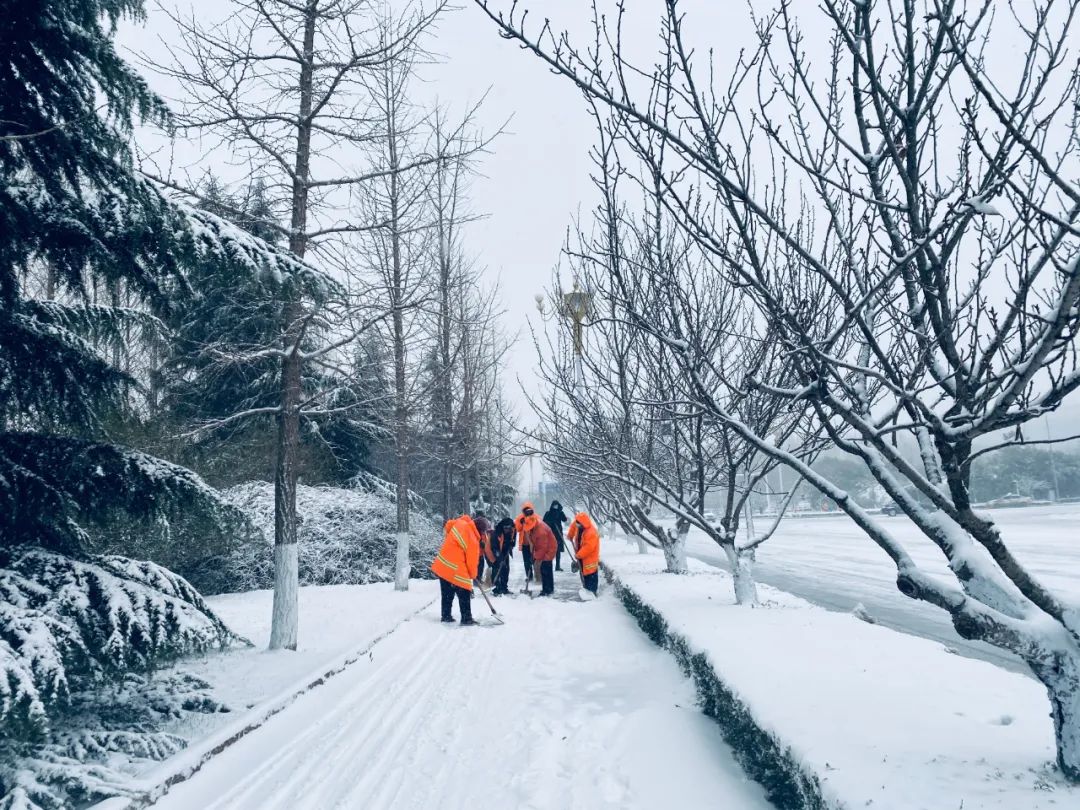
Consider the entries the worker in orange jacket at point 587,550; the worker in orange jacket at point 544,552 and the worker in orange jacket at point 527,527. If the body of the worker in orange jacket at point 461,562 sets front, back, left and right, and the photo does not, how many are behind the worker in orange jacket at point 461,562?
0

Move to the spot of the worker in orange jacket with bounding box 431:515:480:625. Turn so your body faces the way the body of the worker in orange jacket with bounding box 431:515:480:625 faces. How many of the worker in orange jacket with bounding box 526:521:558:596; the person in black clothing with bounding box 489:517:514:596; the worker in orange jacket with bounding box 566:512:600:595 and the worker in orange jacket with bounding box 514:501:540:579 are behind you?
0

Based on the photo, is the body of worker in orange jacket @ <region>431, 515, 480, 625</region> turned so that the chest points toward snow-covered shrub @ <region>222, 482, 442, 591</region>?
no

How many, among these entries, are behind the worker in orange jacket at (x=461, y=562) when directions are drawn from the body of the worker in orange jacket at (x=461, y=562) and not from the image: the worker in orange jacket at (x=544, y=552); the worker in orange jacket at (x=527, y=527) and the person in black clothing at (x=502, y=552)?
0

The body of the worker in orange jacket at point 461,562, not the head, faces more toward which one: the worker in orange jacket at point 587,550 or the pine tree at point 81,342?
the worker in orange jacket

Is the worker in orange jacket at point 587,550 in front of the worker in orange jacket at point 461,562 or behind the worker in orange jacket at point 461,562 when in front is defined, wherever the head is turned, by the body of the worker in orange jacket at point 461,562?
in front

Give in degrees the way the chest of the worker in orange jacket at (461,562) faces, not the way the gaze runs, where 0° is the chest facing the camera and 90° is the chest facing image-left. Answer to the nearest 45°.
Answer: approximately 225°

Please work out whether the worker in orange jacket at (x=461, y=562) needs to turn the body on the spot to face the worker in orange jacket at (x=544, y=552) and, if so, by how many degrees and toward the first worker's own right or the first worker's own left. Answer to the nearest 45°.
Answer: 0° — they already face them

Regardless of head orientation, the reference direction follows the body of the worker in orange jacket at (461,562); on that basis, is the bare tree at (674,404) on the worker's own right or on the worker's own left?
on the worker's own right
